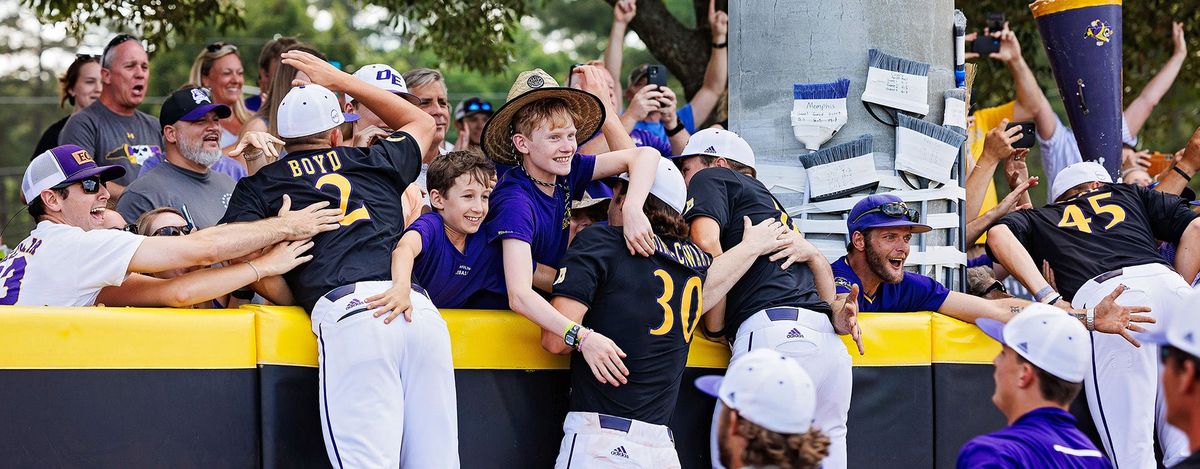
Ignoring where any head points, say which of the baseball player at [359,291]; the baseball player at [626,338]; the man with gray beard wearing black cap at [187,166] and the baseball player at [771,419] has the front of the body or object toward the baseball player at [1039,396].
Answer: the man with gray beard wearing black cap

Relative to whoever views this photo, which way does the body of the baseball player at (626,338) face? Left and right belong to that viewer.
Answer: facing away from the viewer and to the left of the viewer

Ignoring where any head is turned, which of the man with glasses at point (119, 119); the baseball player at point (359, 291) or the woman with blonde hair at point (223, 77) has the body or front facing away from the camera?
the baseball player

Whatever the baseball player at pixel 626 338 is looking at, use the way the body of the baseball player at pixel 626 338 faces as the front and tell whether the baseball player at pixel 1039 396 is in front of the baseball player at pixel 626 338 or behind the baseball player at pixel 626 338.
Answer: behind

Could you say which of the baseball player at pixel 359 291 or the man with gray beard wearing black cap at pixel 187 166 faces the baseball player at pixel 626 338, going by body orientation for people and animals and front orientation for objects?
the man with gray beard wearing black cap

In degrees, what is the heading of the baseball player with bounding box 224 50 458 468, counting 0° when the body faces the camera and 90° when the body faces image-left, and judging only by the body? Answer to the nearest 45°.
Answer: approximately 180°

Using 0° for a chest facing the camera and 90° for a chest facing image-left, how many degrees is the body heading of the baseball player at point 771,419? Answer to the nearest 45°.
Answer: approximately 135°

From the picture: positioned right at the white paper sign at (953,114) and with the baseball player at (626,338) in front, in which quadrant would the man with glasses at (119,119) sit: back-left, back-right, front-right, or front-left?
front-right

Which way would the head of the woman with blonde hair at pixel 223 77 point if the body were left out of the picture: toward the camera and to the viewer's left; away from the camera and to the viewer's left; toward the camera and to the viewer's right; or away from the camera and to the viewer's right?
toward the camera and to the viewer's right

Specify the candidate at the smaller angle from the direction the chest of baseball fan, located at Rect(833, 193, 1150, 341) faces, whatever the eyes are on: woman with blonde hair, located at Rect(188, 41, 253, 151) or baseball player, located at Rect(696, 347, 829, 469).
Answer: the baseball player

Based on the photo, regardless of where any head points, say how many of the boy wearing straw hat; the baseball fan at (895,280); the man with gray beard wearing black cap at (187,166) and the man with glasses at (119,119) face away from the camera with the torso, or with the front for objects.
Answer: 0

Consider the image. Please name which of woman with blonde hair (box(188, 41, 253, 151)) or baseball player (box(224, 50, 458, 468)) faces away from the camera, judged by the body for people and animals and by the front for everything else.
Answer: the baseball player

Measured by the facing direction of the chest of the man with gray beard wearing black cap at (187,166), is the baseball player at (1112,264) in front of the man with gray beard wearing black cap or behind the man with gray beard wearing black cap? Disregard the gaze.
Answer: in front

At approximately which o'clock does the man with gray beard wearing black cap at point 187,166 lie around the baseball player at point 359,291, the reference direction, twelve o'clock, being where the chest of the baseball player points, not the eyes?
The man with gray beard wearing black cap is roughly at 11 o'clock from the baseball player.
